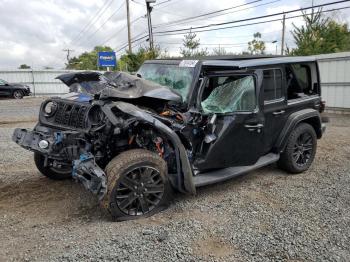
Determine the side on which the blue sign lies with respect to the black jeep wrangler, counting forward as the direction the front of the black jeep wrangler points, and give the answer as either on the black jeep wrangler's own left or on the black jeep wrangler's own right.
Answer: on the black jeep wrangler's own right

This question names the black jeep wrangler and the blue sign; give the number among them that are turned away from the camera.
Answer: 0

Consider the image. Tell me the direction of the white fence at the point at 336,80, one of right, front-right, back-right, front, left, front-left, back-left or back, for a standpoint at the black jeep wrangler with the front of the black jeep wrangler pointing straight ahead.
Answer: back

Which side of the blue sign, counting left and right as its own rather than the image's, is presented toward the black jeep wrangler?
front

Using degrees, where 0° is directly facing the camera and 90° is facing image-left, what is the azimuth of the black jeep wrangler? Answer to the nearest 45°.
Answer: approximately 45°

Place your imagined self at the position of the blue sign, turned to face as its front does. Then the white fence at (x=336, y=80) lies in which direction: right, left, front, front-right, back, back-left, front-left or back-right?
front-left

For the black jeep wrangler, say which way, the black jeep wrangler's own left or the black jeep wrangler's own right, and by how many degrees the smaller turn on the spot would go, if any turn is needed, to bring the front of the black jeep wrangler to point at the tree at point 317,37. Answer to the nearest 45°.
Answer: approximately 180°

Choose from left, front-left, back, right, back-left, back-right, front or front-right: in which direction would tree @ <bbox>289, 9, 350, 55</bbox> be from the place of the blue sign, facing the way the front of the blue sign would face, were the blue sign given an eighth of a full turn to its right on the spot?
back-left

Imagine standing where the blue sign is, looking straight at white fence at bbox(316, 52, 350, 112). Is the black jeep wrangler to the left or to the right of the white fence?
right

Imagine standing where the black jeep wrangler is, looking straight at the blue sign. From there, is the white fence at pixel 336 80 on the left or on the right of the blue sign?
right
